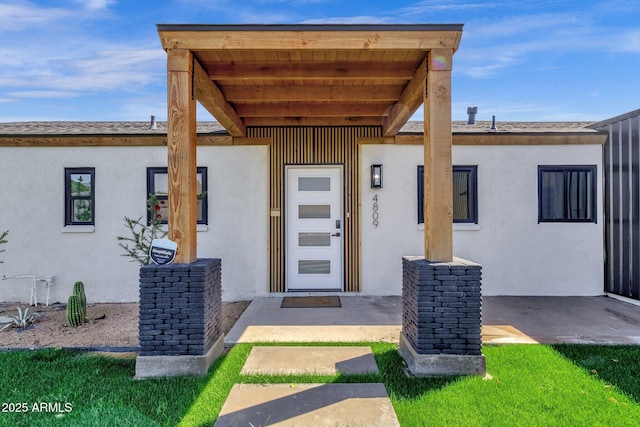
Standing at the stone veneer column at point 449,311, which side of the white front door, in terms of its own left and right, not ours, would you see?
front

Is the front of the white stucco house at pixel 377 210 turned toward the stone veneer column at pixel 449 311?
yes

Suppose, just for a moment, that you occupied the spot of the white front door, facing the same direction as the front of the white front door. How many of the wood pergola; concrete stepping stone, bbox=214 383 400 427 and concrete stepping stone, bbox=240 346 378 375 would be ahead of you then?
3

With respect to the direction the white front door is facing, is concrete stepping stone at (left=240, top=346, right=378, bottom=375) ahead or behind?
ahead

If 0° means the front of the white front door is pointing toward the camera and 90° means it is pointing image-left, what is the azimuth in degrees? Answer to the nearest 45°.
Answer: approximately 0°

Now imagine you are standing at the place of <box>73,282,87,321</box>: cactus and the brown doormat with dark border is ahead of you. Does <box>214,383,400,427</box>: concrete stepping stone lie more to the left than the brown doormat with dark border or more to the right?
right

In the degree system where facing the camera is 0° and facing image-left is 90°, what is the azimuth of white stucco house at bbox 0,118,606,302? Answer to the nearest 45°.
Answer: approximately 0°

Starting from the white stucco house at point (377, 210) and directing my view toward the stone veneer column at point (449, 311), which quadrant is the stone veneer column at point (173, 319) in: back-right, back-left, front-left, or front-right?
front-right

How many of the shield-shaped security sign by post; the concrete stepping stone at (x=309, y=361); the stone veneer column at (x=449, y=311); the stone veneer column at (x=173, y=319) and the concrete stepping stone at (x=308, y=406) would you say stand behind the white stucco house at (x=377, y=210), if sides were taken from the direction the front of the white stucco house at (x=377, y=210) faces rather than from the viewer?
0

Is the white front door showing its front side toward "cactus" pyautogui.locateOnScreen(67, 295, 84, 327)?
no

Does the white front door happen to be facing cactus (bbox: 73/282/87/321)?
no
